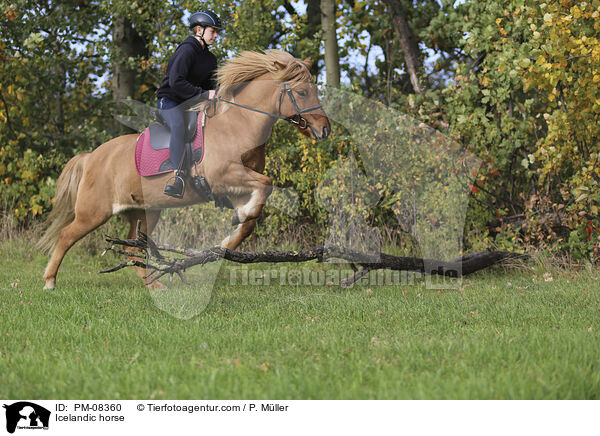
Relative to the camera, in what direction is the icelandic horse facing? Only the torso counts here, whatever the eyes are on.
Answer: to the viewer's right

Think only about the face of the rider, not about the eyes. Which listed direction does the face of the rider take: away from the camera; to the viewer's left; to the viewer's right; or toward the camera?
to the viewer's right
